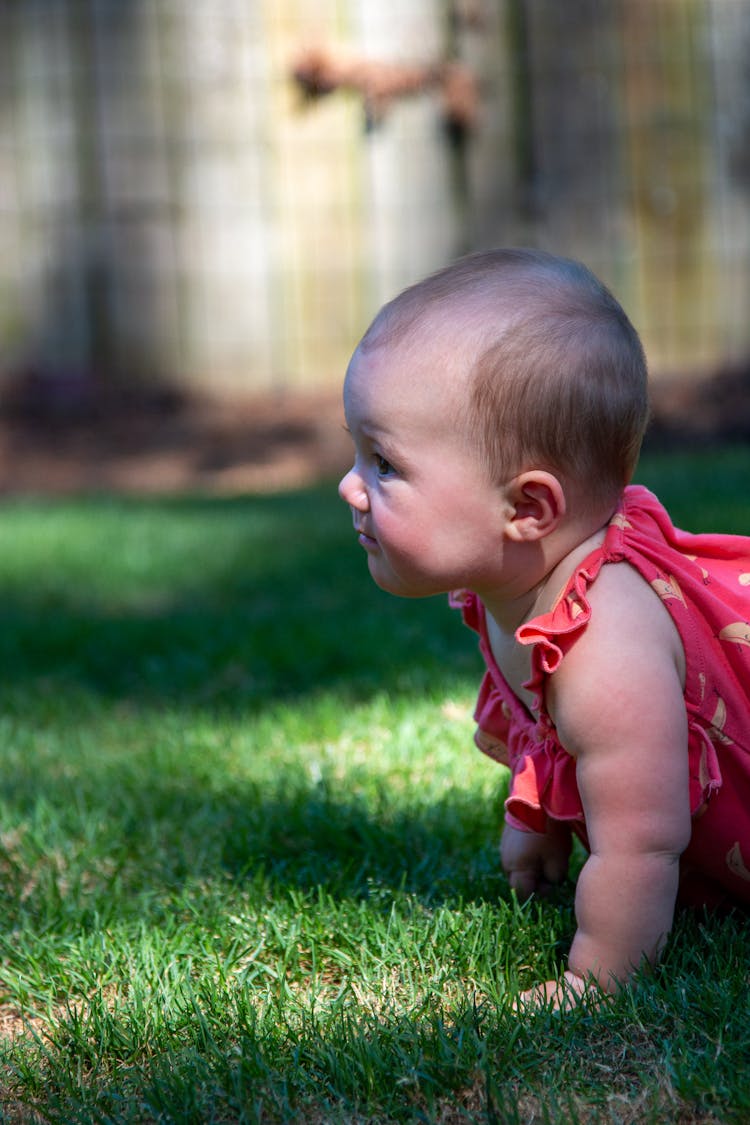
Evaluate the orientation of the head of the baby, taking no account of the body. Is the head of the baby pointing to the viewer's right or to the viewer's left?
to the viewer's left

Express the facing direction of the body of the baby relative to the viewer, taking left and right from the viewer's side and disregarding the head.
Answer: facing to the left of the viewer
